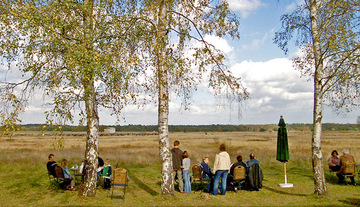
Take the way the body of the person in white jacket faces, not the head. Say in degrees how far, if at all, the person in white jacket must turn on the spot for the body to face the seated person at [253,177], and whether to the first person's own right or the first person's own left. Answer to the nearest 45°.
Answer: approximately 45° to the first person's own right

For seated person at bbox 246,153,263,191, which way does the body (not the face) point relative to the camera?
away from the camera

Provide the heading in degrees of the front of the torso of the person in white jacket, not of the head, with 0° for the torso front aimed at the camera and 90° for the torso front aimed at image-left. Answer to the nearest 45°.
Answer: approximately 180°

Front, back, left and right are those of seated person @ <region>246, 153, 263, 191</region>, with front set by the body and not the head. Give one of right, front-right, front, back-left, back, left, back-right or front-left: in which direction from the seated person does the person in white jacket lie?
back-left

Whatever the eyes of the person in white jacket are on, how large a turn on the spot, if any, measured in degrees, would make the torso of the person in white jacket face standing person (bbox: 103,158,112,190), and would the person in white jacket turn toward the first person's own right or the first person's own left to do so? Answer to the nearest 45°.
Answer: approximately 90° to the first person's own left

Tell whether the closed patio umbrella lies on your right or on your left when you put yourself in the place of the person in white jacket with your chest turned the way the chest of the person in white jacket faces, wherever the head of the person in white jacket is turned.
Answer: on your right

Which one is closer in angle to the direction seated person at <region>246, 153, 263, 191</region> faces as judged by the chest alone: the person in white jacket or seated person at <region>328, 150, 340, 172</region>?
the seated person

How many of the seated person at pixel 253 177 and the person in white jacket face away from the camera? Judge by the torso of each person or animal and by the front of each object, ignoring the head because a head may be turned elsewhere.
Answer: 2

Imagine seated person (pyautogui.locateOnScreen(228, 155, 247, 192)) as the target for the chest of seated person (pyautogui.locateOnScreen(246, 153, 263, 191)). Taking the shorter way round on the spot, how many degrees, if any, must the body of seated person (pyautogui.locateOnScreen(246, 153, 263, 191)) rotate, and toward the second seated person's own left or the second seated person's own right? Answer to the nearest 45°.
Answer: approximately 90° to the second seated person's own left

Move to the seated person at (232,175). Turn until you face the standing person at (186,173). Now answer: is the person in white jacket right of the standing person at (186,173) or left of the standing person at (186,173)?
left

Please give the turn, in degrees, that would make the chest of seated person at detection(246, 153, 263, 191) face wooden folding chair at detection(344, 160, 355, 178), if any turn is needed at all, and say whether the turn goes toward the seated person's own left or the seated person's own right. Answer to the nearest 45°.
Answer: approximately 45° to the seated person's own right
